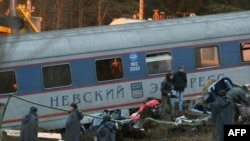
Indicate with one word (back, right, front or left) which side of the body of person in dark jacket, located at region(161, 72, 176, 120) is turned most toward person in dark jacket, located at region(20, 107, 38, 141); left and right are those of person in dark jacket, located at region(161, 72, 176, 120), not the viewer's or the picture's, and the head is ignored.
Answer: right

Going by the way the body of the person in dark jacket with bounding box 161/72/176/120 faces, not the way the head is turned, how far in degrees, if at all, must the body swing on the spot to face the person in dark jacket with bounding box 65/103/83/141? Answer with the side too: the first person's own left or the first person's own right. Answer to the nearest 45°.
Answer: approximately 90° to the first person's own right

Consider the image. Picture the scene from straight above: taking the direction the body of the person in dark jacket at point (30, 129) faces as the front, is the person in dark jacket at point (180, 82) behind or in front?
in front

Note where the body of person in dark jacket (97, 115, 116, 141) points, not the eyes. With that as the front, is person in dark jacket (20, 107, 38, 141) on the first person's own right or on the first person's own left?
on the first person's own left

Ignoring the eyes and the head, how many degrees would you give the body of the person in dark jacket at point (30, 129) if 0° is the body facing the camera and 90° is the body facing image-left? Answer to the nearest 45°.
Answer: approximately 225°

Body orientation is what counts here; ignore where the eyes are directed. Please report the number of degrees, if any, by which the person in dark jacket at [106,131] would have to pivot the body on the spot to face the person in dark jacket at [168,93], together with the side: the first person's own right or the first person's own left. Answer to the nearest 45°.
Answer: approximately 45° to the first person's own right

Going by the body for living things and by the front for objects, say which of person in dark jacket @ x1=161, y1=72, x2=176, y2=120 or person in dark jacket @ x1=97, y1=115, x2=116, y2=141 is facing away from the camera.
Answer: person in dark jacket @ x1=97, y1=115, x2=116, y2=141

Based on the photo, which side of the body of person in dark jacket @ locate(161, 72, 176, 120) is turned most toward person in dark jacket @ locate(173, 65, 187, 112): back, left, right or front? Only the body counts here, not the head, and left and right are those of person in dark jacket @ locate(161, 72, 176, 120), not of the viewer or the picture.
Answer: left

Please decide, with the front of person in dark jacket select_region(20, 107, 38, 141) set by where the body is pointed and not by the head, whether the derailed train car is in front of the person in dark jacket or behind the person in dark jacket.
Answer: in front

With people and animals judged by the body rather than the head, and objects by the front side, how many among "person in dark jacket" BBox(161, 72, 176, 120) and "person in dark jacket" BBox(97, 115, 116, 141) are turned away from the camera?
1

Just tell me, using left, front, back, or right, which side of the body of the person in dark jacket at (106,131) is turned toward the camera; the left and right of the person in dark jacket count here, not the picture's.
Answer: back
